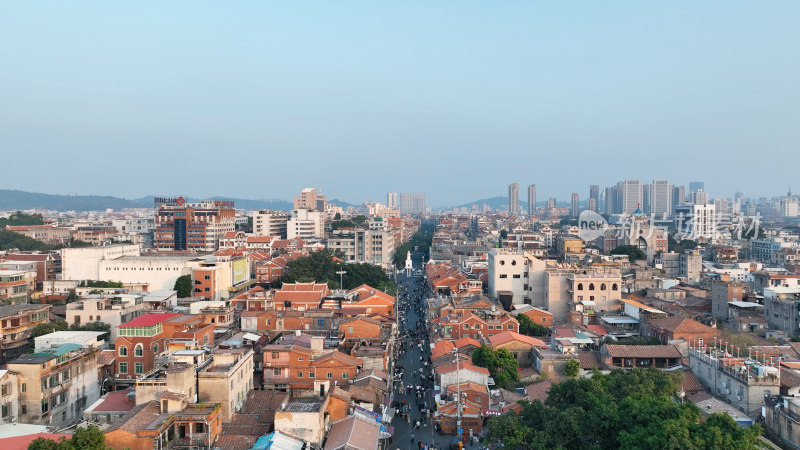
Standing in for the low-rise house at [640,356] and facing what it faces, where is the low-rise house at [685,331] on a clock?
the low-rise house at [685,331] is roughly at 7 o'clock from the low-rise house at [640,356].

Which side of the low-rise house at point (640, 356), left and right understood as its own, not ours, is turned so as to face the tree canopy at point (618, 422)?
front

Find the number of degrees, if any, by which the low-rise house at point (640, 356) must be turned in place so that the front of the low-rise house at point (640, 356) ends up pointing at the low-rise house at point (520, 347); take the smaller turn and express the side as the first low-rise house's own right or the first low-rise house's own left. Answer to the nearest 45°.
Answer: approximately 90° to the first low-rise house's own right

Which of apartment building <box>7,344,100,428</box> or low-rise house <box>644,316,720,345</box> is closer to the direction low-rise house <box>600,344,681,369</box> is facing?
the apartment building

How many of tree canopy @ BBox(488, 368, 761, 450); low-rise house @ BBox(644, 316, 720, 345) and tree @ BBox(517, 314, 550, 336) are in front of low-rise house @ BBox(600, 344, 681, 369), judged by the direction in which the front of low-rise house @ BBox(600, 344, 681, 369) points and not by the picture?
1

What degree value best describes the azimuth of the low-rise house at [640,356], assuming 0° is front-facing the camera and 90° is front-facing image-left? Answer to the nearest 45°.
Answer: approximately 0°

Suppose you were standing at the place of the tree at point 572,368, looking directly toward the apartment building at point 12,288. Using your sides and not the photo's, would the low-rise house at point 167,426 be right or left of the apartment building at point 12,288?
left

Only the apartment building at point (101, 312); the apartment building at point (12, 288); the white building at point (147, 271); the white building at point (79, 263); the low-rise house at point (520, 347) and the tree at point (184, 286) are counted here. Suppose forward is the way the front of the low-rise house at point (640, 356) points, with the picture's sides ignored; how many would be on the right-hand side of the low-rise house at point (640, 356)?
6

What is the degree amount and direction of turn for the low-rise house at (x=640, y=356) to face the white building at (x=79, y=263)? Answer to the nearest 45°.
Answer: approximately 90° to its right

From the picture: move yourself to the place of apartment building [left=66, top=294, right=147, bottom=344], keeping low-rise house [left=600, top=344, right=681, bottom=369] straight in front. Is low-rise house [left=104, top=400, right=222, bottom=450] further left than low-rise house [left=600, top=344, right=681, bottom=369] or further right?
right

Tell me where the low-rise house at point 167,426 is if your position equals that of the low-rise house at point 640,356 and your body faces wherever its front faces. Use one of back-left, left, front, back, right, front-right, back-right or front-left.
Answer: front-right
